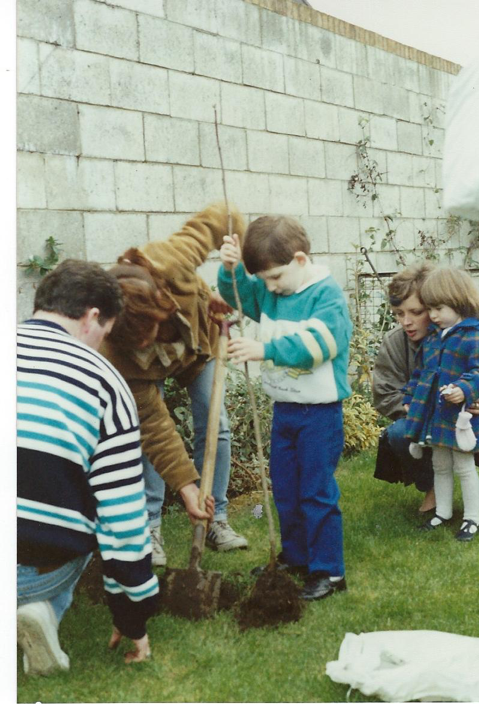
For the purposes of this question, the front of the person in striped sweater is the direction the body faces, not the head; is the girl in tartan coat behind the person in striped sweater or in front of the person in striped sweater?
in front

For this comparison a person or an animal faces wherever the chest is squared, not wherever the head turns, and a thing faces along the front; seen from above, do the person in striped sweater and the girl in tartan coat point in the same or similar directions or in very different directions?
very different directions

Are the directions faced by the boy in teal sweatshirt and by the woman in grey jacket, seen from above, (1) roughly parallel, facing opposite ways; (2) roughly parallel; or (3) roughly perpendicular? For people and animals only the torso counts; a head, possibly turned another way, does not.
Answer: roughly perpendicular

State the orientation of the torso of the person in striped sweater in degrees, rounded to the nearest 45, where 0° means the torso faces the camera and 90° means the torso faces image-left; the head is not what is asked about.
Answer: approximately 225°

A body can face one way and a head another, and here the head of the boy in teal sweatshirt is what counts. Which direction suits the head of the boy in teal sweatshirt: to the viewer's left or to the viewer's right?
to the viewer's left

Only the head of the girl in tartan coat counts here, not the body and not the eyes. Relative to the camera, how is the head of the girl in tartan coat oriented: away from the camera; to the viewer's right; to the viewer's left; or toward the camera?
to the viewer's left

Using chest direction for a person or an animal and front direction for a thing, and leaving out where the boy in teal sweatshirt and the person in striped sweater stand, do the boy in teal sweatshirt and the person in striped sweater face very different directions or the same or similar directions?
very different directions

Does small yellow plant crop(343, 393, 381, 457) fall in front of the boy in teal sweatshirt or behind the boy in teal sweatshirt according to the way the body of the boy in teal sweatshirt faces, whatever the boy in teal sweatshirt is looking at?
behind
